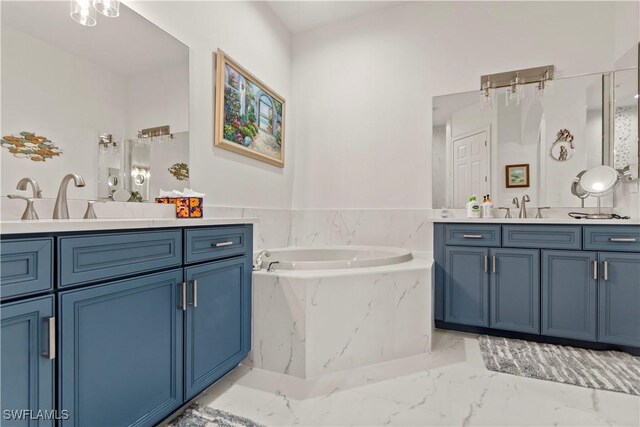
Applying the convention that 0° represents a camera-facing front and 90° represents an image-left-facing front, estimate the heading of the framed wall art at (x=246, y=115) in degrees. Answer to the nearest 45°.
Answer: approximately 315°

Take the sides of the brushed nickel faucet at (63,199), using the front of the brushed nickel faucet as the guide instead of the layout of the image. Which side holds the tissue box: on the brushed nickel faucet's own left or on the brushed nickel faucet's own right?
on the brushed nickel faucet's own left

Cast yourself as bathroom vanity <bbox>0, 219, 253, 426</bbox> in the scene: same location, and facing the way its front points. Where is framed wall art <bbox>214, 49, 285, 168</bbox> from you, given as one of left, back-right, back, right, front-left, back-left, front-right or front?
left

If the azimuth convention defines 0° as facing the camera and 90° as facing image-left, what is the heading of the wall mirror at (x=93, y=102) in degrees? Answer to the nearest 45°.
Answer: approximately 315°

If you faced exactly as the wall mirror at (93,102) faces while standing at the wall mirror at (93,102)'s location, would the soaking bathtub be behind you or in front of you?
in front

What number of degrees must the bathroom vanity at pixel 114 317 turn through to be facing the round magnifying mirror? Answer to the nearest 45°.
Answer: approximately 45° to its left

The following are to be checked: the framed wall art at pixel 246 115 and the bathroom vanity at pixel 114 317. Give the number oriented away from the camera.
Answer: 0

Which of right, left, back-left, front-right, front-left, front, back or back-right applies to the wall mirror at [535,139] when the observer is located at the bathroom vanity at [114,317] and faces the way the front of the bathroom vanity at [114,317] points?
front-left

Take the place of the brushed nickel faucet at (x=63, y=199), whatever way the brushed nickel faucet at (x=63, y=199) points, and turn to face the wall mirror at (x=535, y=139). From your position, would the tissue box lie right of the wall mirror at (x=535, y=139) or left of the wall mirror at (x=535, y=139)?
left

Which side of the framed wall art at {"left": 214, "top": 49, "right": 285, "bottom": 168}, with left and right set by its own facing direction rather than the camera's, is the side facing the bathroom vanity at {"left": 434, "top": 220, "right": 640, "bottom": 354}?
front

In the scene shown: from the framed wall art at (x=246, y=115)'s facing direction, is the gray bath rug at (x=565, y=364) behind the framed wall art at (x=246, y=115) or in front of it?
in front

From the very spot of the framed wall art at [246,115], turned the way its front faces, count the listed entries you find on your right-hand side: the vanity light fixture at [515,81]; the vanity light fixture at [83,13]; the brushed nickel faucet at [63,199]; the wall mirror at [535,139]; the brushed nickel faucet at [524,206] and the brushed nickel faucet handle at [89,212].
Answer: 3
